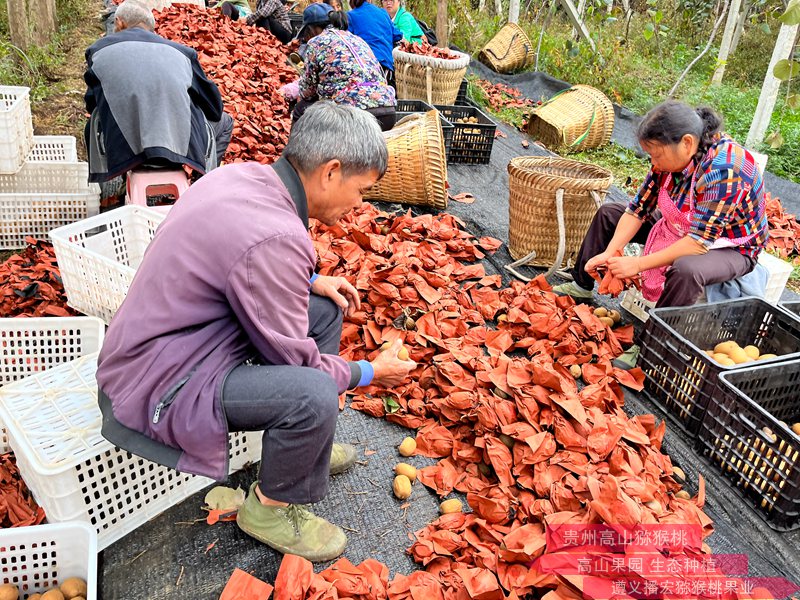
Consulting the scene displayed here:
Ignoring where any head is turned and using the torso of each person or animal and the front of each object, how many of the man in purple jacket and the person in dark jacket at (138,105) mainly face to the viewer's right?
1

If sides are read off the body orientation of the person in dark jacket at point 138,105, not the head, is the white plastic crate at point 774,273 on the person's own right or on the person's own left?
on the person's own right

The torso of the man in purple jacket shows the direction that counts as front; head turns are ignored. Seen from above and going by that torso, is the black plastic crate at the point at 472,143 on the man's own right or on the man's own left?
on the man's own left

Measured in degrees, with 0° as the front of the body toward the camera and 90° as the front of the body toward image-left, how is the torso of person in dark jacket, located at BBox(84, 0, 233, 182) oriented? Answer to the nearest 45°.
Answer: approximately 180°

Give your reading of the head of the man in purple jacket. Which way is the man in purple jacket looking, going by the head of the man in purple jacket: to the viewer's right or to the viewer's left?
to the viewer's right

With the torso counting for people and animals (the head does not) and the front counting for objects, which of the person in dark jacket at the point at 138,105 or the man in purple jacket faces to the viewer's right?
the man in purple jacket

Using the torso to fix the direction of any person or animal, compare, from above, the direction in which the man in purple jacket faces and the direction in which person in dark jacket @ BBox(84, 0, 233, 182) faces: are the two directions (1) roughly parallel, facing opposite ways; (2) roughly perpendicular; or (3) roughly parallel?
roughly perpendicular

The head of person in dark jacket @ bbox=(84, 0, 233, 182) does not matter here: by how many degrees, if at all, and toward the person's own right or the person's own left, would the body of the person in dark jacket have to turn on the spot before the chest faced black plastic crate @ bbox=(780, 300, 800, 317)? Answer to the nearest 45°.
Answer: approximately 135° to the person's own right

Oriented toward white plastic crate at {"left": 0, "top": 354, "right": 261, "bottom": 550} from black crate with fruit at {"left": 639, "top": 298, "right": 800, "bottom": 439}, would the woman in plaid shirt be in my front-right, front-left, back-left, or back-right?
back-right

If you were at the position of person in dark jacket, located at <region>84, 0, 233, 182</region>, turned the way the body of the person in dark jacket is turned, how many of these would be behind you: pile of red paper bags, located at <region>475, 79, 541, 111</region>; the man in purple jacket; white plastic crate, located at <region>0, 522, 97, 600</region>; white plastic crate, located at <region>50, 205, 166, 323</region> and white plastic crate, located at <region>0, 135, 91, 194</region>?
3

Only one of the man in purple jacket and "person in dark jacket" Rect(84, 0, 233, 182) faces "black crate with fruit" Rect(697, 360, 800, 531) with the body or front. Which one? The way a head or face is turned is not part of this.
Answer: the man in purple jacket

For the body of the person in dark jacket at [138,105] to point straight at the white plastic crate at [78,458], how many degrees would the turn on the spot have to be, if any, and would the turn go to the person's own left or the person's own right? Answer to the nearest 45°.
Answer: approximately 180°

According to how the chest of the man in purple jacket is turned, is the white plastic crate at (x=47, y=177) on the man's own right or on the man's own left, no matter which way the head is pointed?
on the man's own left

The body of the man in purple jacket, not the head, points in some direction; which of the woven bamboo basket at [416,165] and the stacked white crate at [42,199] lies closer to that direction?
the woven bamboo basket

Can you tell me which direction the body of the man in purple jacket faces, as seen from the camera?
to the viewer's right
